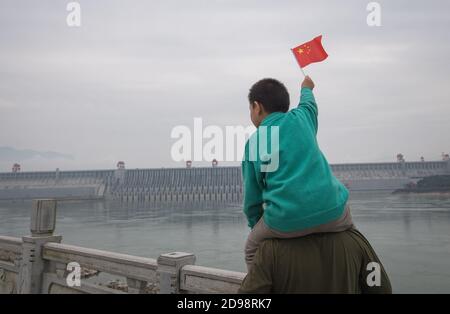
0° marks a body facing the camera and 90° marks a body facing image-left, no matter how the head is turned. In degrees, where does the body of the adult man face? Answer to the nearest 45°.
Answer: approximately 180°
